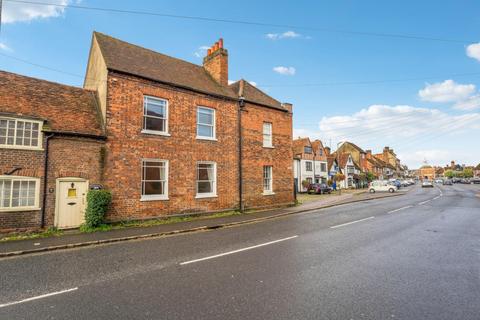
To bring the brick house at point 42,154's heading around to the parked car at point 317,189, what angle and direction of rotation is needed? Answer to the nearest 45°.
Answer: approximately 45° to its left

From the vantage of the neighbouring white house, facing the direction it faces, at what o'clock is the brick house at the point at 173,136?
The brick house is roughly at 2 o'clock from the neighbouring white house.

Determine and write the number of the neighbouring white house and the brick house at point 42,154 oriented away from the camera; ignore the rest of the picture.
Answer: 0

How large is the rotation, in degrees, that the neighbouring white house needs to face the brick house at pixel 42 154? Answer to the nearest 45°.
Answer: approximately 45° to its right

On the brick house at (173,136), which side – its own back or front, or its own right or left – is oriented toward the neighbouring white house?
left

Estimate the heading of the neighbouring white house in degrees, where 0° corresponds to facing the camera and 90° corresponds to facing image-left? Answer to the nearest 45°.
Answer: approximately 315°

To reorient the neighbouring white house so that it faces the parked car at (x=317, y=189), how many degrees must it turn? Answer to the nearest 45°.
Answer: approximately 45° to its right

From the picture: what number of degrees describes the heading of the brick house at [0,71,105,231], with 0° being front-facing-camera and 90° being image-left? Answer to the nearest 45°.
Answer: approximately 315°

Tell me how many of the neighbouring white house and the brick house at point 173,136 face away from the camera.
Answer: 0

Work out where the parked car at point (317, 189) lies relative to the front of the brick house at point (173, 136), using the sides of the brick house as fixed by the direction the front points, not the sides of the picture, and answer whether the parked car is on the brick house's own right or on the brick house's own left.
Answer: on the brick house's own left
